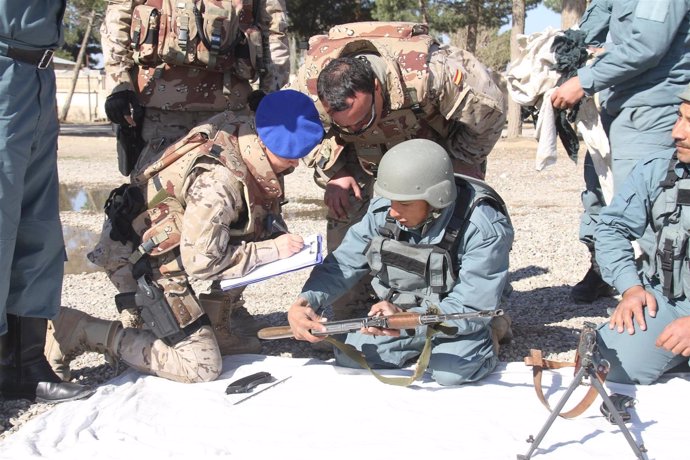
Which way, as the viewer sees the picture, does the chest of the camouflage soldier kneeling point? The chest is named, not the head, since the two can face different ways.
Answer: to the viewer's right

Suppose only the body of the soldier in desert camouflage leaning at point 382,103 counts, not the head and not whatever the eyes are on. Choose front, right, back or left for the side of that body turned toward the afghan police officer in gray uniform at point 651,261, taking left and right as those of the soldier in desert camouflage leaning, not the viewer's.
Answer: left

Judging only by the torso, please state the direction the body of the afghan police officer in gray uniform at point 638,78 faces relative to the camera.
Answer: to the viewer's left

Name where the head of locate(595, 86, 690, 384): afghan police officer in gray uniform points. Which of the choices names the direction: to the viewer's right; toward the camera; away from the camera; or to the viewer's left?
to the viewer's left

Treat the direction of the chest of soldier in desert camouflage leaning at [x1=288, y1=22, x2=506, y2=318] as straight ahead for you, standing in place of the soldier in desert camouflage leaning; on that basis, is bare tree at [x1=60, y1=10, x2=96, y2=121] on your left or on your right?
on your right

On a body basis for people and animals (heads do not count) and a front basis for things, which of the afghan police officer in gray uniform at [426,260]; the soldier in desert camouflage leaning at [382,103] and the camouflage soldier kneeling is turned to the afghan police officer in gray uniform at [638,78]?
the camouflage soldier kneeling

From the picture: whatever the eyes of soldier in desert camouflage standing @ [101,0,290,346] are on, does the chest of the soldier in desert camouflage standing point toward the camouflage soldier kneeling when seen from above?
yes

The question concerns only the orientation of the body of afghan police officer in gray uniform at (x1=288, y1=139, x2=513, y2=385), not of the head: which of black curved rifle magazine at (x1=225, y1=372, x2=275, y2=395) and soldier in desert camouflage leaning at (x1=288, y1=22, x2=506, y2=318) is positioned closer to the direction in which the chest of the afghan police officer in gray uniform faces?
the black curved rifle magazine
